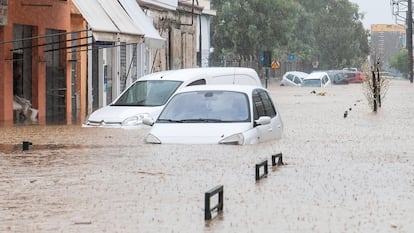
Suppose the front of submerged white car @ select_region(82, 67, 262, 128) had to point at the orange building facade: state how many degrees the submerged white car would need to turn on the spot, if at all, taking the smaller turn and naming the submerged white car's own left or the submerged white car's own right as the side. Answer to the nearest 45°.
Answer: approximately 90° to the submerged white car's own right

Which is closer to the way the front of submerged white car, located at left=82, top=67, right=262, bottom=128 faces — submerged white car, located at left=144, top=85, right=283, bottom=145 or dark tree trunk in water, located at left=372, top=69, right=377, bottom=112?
the submerged white car

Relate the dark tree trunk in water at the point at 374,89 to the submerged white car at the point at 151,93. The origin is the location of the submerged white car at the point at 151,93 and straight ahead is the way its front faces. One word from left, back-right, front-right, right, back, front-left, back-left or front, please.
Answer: back

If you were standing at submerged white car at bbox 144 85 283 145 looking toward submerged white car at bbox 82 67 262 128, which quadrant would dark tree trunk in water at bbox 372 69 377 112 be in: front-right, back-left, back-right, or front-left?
front-right

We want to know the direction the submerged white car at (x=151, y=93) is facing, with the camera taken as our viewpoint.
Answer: facing the viewer and to the left of the viewer

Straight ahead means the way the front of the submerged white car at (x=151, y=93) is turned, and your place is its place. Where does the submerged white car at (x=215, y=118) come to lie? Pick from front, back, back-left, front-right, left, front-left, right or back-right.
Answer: front-left

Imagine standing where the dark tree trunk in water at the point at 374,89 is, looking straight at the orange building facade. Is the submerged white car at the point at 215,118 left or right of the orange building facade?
left
